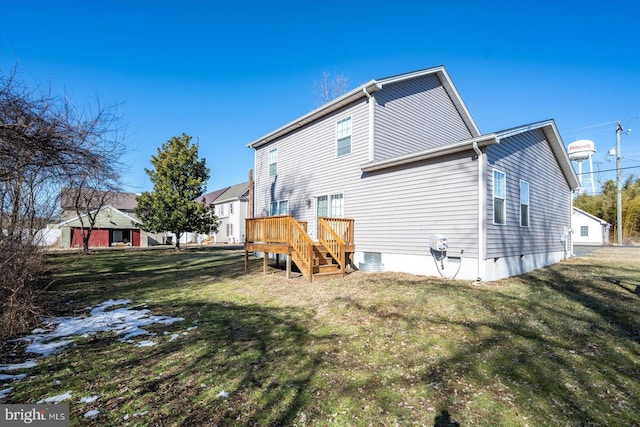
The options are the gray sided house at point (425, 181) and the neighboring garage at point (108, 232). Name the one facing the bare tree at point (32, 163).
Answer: the neighboring garage

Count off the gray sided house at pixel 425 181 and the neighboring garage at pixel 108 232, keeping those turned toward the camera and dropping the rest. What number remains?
1

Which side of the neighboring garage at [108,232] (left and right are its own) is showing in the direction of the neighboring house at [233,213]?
left

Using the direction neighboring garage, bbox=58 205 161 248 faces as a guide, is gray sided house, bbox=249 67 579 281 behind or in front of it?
in front

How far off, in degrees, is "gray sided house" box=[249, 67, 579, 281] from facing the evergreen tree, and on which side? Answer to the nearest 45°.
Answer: approximately 90° to its left

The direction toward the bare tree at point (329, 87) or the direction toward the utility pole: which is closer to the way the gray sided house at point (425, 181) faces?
the utility pole

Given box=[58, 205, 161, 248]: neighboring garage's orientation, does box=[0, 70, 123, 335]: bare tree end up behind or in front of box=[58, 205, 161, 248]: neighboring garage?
in front

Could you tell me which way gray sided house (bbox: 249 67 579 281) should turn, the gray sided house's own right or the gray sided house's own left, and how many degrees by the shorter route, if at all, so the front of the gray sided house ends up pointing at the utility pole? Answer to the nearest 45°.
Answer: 0° — it already faces it

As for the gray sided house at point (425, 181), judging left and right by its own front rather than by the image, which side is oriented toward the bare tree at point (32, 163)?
back

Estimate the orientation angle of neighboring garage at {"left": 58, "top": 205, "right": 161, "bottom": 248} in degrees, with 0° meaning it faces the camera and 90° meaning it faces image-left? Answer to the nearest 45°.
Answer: approximately 0°

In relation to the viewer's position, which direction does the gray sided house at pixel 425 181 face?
facing away from the viewer and to the right of the viewer

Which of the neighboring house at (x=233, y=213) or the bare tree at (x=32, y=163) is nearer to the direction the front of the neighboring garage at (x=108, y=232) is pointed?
the bare tree

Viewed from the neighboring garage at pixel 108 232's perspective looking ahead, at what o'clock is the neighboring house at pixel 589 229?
the neighboring house at pixel 589 229 is roughly at 10 o'clock from the neighboring garage at pixel 108 232.
